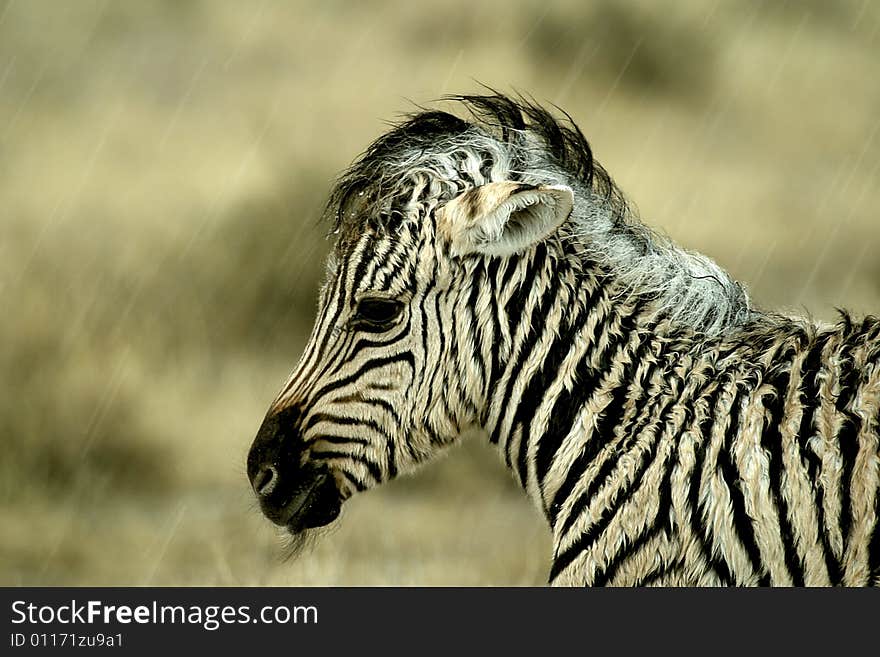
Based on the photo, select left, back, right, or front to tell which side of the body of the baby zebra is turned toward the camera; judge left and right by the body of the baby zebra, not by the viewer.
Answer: left
